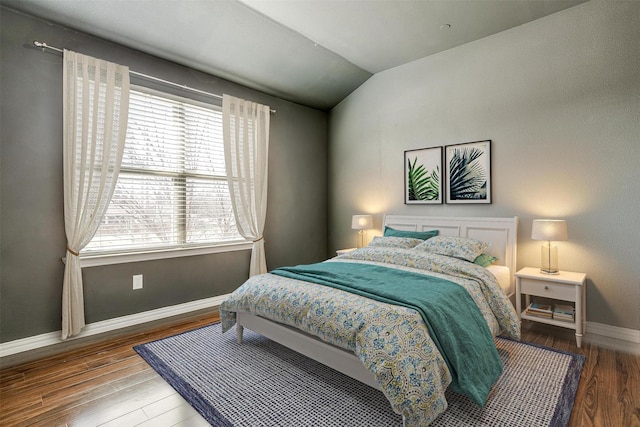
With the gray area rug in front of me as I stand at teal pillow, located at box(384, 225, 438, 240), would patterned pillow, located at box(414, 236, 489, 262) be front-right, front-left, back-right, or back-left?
front-left

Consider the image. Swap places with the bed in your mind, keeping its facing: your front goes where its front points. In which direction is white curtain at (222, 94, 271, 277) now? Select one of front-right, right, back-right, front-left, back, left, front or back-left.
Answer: right

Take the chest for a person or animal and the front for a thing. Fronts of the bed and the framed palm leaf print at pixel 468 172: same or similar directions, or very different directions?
same or similar directions

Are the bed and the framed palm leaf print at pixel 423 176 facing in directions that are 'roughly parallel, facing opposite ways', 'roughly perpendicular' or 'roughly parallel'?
roughly parallel

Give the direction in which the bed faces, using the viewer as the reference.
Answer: facing the viewer and to the left of the viewer

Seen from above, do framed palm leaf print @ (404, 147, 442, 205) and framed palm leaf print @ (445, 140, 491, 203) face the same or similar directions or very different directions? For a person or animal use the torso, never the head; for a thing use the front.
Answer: same or similar directions

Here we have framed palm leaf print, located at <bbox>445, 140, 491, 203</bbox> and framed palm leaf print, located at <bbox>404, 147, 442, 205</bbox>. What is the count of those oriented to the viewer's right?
0

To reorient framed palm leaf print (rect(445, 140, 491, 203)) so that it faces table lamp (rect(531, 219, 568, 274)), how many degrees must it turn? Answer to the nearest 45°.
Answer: approximately 90° to its left

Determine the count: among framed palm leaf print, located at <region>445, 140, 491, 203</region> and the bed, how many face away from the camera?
0

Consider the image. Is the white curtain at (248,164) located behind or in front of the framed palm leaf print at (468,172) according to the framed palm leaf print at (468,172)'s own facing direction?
in front

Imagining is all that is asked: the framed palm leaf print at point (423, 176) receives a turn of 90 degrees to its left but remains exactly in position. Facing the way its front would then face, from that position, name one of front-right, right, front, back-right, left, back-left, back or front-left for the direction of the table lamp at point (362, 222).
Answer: back-right

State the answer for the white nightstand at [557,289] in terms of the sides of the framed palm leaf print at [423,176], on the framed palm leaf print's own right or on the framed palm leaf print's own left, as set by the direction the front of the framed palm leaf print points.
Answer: on the framed palm leaf print's own left
